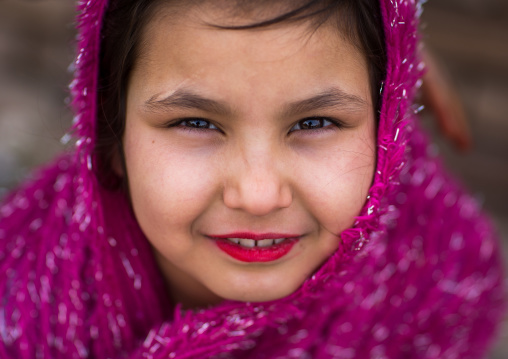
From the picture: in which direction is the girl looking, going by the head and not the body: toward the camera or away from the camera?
toward the camera

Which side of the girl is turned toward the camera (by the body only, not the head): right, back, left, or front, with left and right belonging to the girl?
front
